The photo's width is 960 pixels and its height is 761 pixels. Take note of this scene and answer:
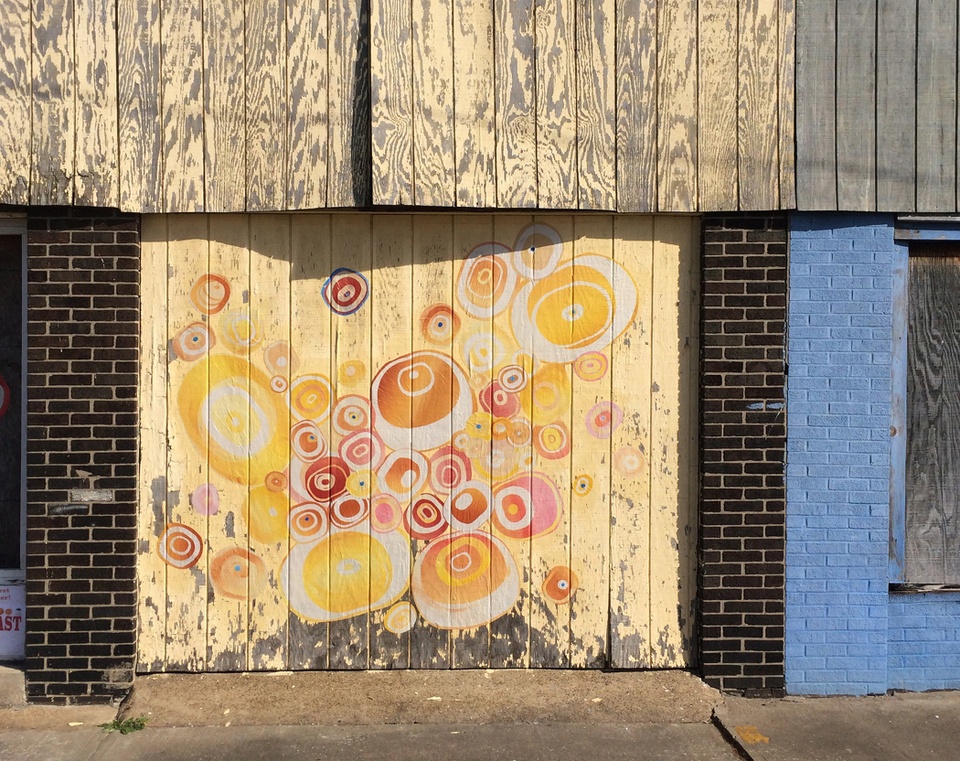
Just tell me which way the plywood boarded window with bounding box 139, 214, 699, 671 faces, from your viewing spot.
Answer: facing the viewer

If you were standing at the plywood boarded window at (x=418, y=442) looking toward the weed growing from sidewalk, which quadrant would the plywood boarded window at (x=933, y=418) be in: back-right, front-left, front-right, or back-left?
back-left

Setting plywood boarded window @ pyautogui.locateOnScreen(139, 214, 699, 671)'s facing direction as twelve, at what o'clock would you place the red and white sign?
The red and white sign is roughly at 3 o'clock from the plywood boarded window.

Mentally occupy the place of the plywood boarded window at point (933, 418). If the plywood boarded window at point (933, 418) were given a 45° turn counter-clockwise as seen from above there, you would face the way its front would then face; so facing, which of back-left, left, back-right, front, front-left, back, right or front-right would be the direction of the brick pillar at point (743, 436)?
right

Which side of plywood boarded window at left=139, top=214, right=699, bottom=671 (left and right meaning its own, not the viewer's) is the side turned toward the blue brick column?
left

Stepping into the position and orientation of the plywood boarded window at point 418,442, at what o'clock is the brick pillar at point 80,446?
The brick pillar is roughly at 3 o'clock from the plywood boarded window.

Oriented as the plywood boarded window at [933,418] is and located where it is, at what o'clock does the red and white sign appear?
The red and white sign is roughly at 2 o'clock from the plywood boarded window.

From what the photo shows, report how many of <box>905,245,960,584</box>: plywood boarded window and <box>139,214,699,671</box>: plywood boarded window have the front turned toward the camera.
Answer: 2

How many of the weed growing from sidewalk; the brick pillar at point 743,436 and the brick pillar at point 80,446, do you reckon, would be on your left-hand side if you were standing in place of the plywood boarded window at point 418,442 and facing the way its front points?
1

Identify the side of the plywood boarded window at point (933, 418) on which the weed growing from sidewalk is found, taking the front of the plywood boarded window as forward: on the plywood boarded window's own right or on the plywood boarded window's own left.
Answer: on the plywood boarded window's own right

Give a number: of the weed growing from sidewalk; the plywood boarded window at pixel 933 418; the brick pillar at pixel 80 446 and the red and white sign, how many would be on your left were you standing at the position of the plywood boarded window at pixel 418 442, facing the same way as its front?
1

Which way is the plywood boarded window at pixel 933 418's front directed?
toward the camera
